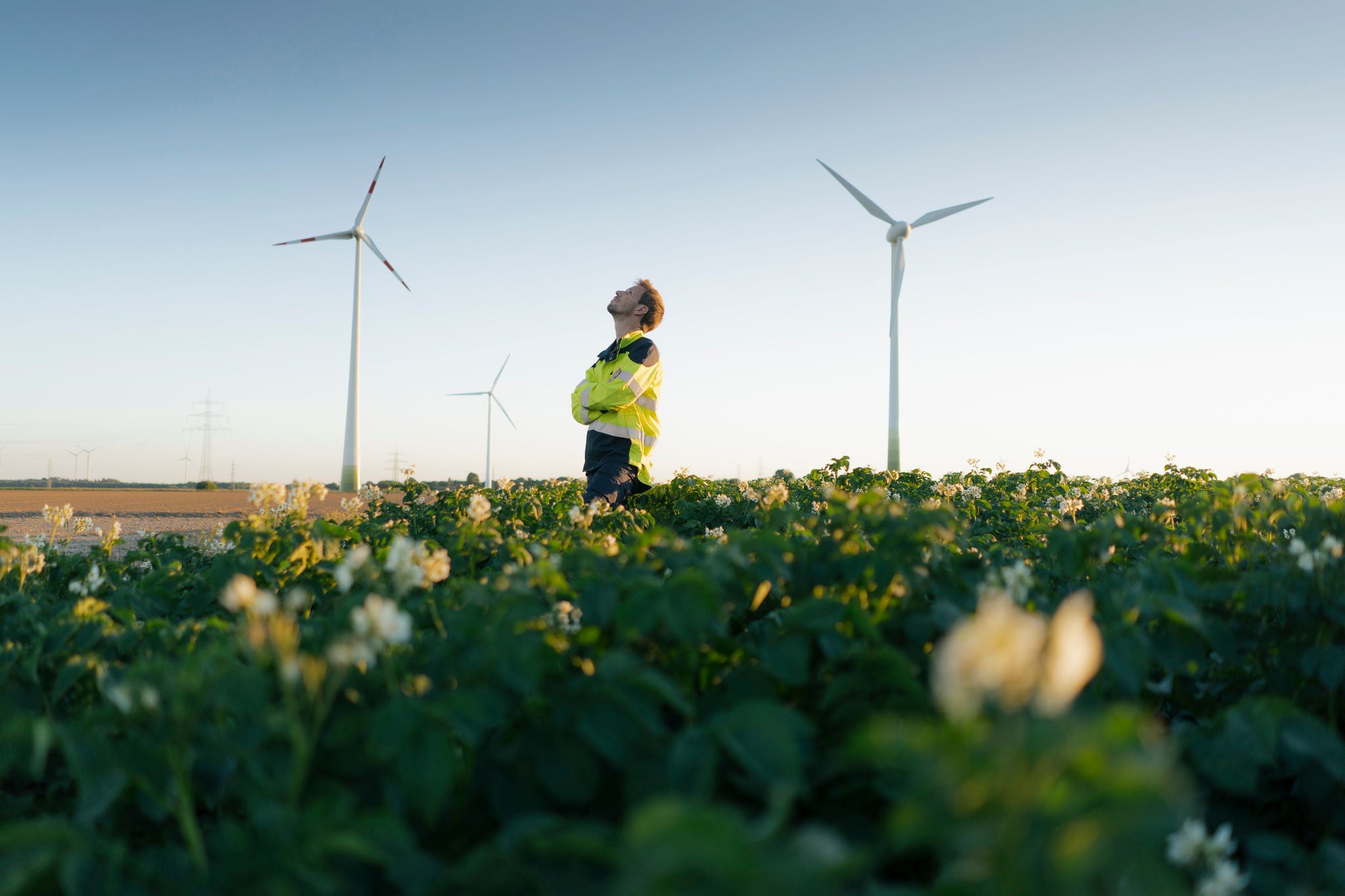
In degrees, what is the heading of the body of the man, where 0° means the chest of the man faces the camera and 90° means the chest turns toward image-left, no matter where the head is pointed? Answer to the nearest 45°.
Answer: approximately 45°

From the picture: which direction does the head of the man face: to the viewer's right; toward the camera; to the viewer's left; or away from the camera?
to the viewer's left
